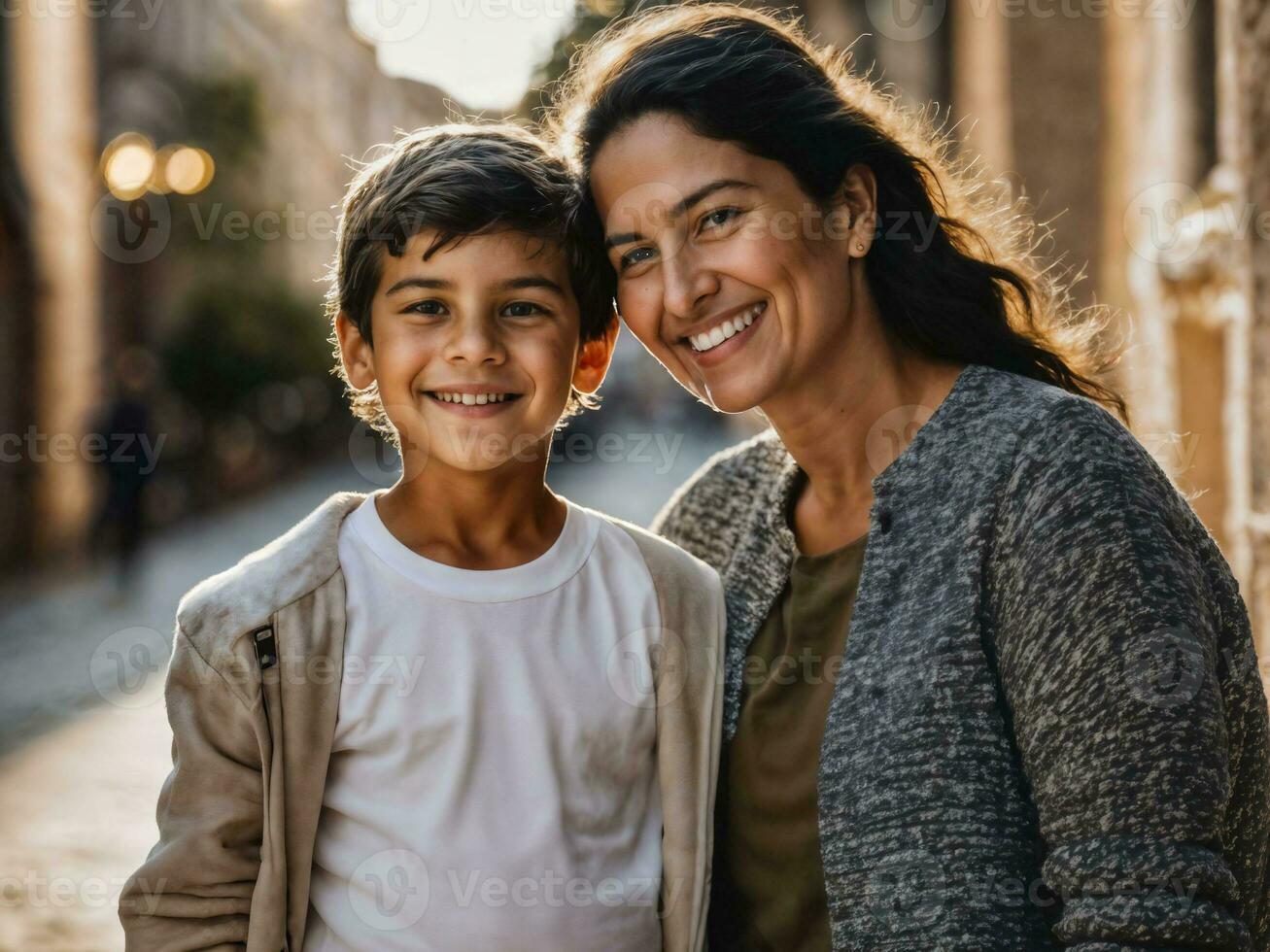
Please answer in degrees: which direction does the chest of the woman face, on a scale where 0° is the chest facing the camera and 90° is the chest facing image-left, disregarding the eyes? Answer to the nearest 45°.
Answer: approximately 45°

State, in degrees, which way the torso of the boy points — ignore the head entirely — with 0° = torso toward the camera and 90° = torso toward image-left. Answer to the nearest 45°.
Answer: approximately 0°

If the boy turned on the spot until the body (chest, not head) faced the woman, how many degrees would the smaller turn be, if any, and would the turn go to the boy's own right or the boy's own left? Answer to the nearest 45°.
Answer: approximately 90° to the boy's own left

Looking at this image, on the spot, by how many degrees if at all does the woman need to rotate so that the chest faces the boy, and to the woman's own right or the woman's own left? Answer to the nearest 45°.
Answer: approximately 45° to the woman's own right
